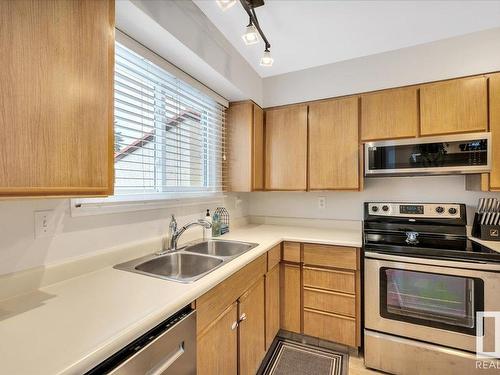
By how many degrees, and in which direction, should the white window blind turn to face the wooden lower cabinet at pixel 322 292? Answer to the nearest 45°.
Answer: approximately 45° to its left

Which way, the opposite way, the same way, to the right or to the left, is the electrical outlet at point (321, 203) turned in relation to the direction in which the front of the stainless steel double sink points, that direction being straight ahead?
to the right

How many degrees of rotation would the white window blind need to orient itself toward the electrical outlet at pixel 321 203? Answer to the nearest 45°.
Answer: approximately 45° to its left

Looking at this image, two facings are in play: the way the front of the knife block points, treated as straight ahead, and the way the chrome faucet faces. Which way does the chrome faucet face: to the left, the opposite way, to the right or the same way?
to the left

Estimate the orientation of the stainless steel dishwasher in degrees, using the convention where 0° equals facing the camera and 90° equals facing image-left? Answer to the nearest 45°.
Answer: approximately 315°

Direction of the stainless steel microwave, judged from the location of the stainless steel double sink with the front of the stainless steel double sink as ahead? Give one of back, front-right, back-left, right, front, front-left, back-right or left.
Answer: front-left

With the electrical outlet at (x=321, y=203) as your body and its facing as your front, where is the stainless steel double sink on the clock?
The stainless steel double sink is roughly at 1 o'clock from the electrical outlet.

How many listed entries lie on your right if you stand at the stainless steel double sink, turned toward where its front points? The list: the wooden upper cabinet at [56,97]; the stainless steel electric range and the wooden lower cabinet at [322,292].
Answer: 1

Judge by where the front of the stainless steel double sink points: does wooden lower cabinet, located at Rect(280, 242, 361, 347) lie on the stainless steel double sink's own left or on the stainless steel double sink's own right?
on the stainless steel double sink's own left

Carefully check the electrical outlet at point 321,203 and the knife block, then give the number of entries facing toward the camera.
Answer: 2
